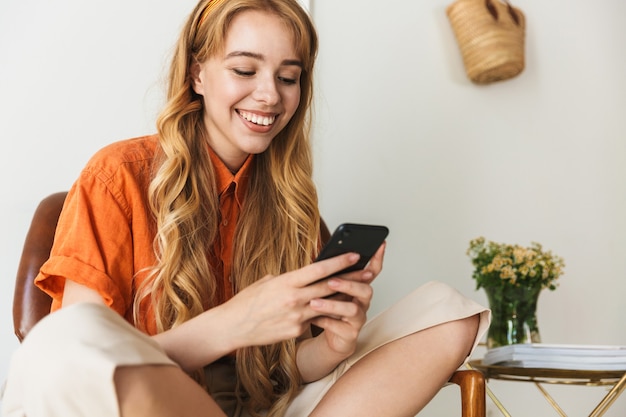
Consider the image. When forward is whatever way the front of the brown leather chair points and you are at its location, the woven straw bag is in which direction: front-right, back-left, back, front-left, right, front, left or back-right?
left

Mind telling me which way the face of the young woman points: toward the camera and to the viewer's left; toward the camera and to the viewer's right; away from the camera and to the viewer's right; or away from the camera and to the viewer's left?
toward the camera and to the viewer's right

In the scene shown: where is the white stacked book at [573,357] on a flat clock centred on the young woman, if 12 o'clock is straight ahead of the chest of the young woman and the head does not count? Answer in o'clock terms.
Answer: The white stacked book is roughly at 10 o'clock from the young woman.

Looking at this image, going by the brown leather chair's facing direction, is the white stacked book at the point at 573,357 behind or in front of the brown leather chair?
in front

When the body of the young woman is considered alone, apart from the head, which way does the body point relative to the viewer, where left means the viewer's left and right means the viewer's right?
facing the viewer and to the right of the viewer

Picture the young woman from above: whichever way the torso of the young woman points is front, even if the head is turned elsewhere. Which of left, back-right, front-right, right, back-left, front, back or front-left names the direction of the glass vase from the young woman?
left
